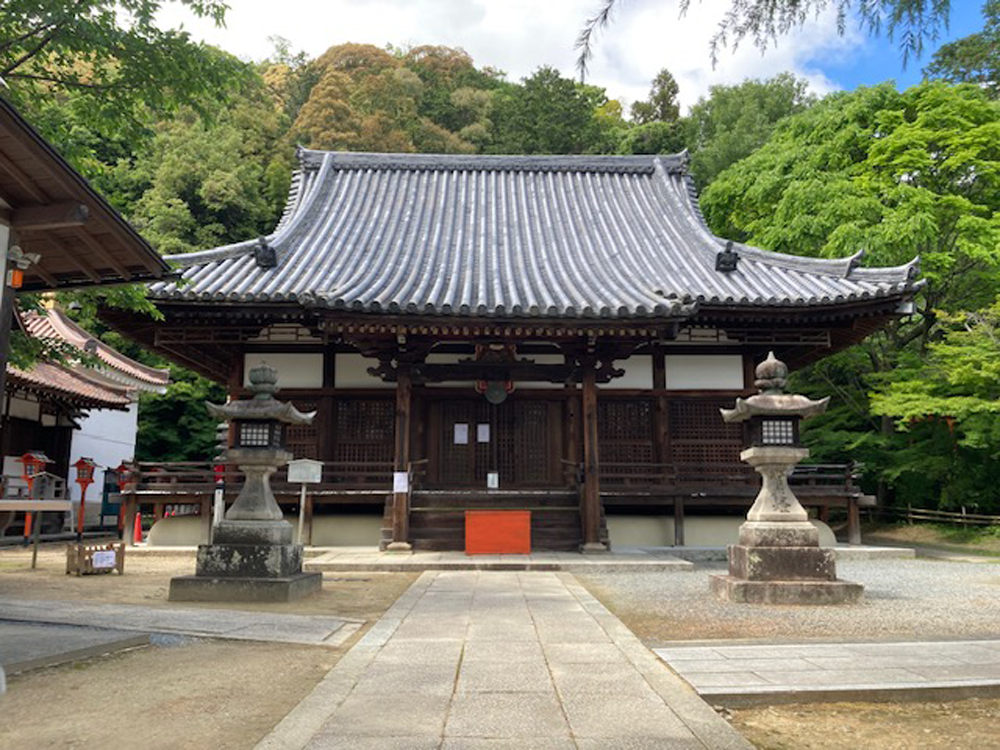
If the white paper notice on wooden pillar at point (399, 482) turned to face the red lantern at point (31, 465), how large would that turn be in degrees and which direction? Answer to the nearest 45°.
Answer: approximately 135° to its right

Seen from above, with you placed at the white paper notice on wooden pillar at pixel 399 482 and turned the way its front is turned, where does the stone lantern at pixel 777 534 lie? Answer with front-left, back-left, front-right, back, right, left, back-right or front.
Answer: front-left

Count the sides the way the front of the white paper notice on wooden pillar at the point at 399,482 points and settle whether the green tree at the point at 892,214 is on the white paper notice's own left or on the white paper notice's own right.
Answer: on the white paper notice's own left

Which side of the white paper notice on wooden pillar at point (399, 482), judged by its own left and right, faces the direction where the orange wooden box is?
left

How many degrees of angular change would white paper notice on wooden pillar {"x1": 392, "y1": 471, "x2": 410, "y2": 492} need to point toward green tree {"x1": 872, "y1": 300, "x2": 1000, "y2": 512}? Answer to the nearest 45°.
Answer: approximately 90° to its left

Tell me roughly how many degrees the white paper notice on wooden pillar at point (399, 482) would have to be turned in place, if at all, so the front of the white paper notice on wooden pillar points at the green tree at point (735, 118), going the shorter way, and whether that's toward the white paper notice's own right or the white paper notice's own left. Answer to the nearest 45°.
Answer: approximately 135° to the white paper notice's own left

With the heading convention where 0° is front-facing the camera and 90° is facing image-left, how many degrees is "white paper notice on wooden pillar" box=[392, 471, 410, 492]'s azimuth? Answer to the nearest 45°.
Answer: approximately 0°
